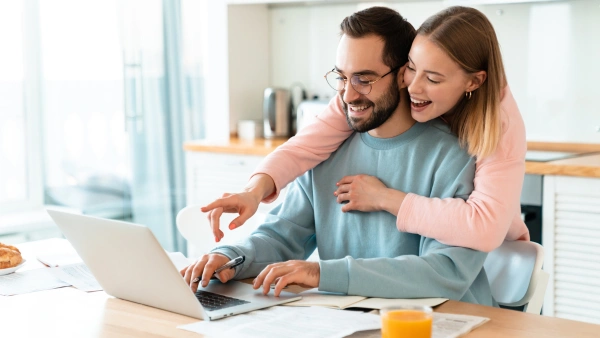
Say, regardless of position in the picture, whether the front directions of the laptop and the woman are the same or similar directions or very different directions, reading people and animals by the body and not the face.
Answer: very different directions

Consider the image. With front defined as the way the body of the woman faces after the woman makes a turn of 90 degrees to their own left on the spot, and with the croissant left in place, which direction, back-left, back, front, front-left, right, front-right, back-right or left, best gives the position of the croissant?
back-right

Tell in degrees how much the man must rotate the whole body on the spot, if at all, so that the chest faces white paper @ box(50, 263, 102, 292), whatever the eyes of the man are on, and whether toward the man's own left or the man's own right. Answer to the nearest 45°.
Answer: approximately 45° to the man's own right

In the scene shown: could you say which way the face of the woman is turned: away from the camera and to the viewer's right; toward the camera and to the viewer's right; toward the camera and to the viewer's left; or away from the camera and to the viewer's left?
toward the camera and to the viewer's left

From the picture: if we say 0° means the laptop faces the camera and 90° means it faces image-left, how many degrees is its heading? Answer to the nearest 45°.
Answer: approximately 225°

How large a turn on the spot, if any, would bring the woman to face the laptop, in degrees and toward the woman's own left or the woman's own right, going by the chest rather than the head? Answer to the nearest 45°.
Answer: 0° — they already face it

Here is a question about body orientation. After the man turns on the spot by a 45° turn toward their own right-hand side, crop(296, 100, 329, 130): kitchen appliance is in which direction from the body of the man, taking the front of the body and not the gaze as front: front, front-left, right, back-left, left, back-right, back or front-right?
right

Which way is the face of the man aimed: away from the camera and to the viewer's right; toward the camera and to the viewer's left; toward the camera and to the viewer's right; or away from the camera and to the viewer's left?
toward the camera and to the viewer's left

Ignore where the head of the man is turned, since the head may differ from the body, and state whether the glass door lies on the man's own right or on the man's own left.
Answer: on the man's own right

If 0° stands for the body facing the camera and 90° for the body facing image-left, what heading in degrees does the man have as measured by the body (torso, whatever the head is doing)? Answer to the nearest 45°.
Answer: approximately 45°

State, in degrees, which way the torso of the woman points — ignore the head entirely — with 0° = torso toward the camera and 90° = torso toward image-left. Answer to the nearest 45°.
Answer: approximately 45°
